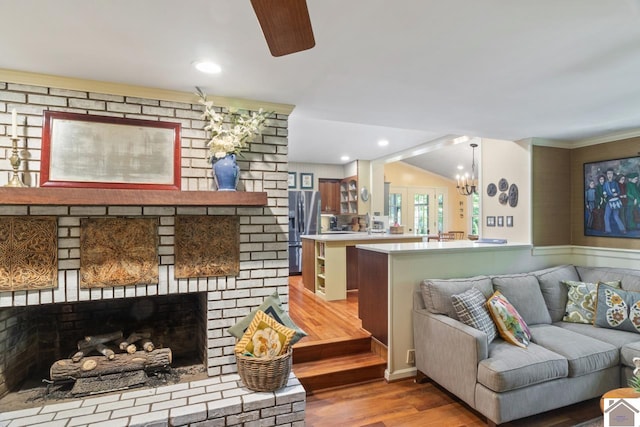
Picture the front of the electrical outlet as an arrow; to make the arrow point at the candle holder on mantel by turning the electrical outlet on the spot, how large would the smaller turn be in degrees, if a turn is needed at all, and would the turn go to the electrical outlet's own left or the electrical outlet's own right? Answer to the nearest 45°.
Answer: approximately 45° to the electrical outlet's own right

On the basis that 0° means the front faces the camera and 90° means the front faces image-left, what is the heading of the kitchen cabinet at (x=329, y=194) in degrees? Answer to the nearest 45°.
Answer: approximately 0°

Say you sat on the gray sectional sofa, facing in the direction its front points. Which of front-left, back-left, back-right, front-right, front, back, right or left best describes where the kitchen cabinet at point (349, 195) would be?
back

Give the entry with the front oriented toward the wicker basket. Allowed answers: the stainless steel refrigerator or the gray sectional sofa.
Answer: the stainless steel refrigerator

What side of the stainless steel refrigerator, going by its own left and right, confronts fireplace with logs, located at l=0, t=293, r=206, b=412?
front

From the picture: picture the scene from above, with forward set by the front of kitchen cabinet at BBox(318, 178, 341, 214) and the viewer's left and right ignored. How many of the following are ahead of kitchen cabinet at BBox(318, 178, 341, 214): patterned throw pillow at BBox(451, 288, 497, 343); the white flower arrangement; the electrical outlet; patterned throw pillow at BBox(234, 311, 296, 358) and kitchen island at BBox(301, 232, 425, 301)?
5

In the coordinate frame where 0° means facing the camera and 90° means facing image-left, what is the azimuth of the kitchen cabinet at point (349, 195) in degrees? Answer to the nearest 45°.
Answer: approximately 45°

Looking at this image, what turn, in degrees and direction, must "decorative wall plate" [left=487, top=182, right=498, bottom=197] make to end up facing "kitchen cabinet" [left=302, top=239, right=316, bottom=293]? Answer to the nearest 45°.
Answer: approximately 90° to its right

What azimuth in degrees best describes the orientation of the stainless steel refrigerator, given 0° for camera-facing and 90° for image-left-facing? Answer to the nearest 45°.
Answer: approximately 0°

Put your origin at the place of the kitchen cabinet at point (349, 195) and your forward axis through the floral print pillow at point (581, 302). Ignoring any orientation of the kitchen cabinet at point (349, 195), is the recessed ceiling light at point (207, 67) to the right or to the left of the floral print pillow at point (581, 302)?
right

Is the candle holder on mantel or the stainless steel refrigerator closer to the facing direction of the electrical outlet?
the candle holder on mantel
